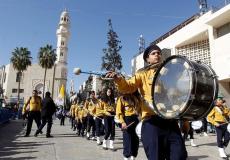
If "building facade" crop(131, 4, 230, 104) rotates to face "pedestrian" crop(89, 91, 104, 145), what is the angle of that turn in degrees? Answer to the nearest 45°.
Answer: approximately 45° to its left

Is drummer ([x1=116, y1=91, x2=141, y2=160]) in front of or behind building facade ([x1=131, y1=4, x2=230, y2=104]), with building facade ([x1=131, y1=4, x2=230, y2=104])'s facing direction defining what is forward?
in front

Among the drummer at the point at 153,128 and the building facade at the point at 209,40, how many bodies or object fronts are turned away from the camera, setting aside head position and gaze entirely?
0

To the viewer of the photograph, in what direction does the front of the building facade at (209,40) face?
facing the viewer and to the left of the viewer

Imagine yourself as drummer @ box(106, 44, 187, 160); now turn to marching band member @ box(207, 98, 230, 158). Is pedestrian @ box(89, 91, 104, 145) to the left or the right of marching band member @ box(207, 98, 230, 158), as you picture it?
left
